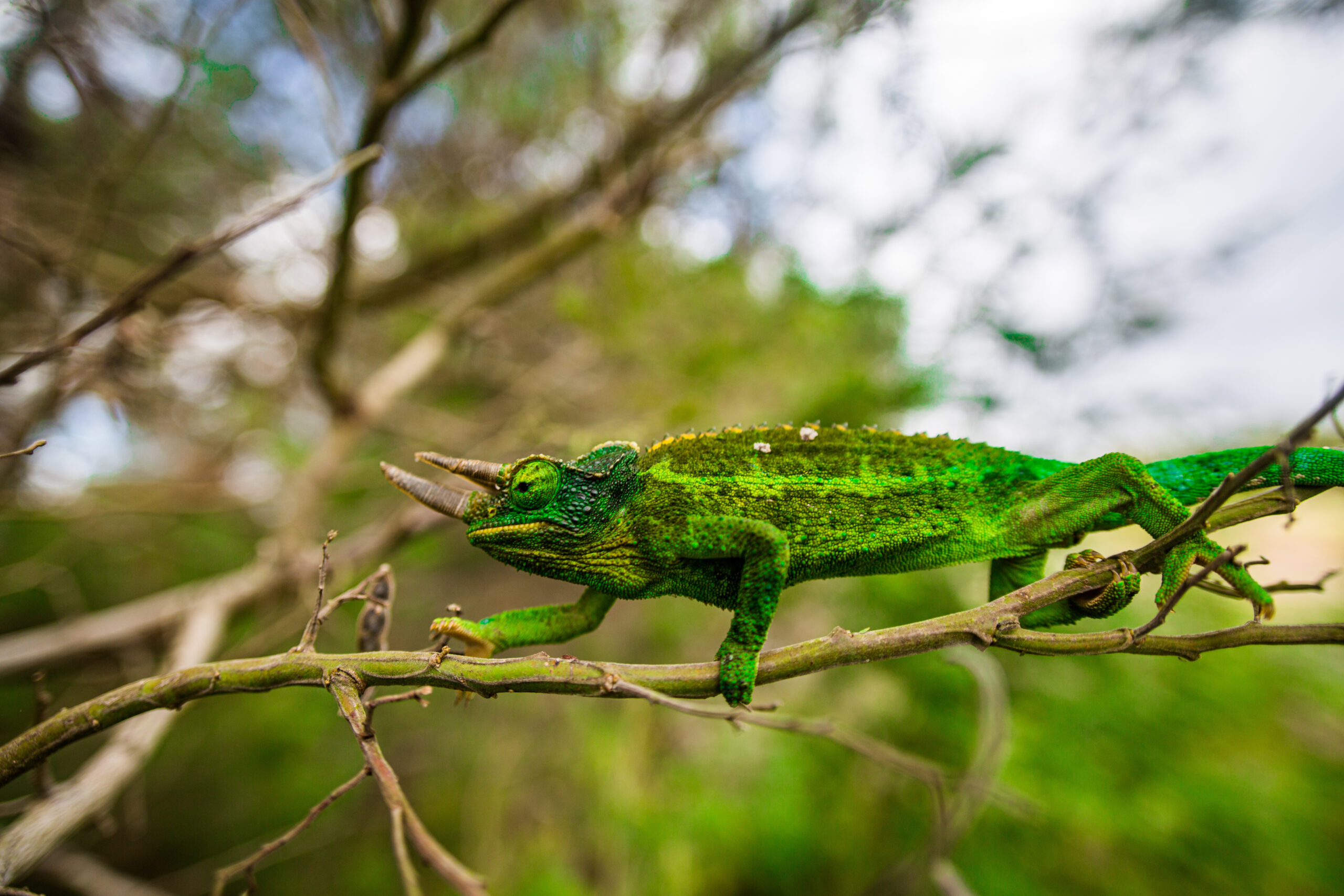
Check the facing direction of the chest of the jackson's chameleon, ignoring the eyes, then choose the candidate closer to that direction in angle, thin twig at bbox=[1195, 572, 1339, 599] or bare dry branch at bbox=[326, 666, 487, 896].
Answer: the bare dry branch

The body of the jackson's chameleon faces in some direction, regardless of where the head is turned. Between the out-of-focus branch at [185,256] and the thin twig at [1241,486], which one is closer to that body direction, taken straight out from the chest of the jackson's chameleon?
the out-of-focus branch

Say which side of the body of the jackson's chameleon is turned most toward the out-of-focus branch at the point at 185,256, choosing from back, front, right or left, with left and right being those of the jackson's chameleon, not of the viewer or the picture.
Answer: front

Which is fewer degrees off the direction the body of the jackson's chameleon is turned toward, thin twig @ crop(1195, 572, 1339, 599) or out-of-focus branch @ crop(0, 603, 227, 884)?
the out-of-focus branch

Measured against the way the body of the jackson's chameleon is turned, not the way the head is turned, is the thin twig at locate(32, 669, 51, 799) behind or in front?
in front

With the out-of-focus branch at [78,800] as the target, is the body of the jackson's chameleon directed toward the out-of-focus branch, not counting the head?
yes

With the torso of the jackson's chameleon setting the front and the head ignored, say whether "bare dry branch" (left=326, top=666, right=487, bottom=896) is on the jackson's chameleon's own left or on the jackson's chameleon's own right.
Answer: on the jackson's chameleon's own left

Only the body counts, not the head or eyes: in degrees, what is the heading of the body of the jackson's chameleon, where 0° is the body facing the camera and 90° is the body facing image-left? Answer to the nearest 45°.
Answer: approximately 90°
